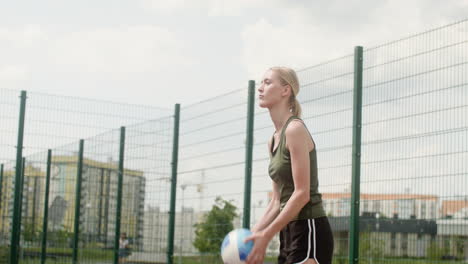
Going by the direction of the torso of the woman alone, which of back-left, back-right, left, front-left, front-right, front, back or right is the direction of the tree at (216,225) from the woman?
right

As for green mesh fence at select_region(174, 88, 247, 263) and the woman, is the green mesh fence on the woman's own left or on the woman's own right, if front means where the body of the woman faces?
on the woman's own right

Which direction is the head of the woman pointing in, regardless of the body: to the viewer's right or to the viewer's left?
to the viewer's left

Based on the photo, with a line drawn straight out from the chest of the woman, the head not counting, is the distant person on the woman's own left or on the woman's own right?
on the woman's own right

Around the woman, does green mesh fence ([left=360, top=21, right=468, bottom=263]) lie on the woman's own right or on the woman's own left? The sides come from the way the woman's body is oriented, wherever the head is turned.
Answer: on the woman's own right

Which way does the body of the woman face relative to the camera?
to the viewer's left

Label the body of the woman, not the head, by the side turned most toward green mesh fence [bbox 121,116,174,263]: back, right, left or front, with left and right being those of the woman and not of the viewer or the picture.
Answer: right
